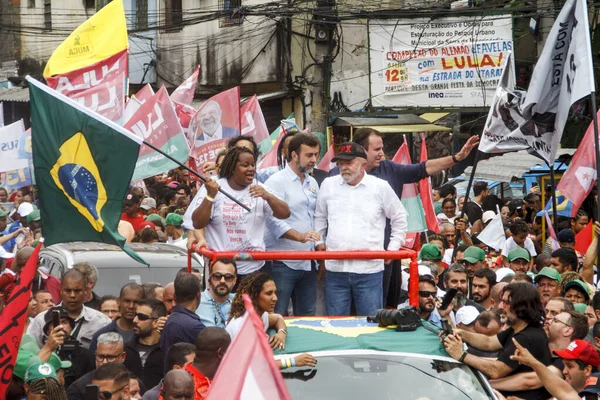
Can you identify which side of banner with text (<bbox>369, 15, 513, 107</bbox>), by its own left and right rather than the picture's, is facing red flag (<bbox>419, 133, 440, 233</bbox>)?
front

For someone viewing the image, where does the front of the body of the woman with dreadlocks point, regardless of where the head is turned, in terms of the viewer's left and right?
facing the viewer

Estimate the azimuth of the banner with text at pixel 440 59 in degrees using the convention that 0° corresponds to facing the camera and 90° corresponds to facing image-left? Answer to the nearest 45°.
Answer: approximately 0°

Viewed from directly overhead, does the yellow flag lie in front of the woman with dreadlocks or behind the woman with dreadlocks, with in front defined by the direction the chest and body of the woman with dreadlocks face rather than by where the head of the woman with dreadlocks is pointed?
behind

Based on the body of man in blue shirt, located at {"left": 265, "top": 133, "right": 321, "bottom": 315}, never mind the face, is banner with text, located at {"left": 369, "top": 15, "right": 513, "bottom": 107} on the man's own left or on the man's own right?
on the man's own left

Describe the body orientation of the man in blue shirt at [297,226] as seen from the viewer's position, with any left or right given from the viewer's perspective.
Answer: facing the viewer and to the right of the viewer
